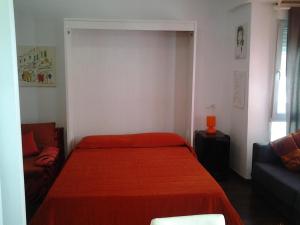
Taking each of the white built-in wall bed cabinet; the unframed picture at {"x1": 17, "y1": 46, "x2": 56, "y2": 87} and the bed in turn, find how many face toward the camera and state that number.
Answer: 3

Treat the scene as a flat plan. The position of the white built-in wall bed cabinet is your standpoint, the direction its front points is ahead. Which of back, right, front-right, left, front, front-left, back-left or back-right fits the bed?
front

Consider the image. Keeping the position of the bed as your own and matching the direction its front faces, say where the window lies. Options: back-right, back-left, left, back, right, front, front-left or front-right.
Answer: back-left

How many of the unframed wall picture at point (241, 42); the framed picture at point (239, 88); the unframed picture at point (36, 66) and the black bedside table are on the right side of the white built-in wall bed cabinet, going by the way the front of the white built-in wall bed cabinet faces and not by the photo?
1

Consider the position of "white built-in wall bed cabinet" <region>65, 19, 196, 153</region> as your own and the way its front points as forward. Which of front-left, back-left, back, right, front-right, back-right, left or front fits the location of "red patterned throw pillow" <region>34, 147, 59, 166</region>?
front-right

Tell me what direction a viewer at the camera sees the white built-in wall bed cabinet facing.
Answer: facing the viewer

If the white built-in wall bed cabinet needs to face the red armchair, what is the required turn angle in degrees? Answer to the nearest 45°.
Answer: approximately 45° to its right

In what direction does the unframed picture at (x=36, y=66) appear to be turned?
toward the camera

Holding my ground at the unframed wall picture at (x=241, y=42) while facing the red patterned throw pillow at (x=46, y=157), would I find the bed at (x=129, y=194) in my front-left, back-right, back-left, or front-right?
front-left

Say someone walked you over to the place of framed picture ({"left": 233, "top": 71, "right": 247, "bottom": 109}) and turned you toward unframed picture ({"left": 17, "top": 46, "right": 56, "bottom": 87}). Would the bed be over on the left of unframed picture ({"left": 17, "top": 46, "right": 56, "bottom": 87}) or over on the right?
left

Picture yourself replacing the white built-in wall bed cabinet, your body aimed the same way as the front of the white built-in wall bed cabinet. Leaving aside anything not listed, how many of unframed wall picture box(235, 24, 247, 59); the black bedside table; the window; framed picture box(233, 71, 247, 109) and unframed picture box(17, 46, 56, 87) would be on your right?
1

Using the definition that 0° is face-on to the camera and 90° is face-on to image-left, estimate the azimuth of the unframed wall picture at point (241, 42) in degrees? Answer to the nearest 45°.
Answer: approximately 45°

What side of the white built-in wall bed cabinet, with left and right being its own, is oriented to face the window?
left

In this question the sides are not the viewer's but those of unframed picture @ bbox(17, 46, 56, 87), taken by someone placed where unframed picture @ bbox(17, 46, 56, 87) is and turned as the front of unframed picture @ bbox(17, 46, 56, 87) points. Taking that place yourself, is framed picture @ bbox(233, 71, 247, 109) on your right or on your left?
on your left

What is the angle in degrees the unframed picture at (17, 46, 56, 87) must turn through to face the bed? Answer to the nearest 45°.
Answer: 0° — it already faces it
